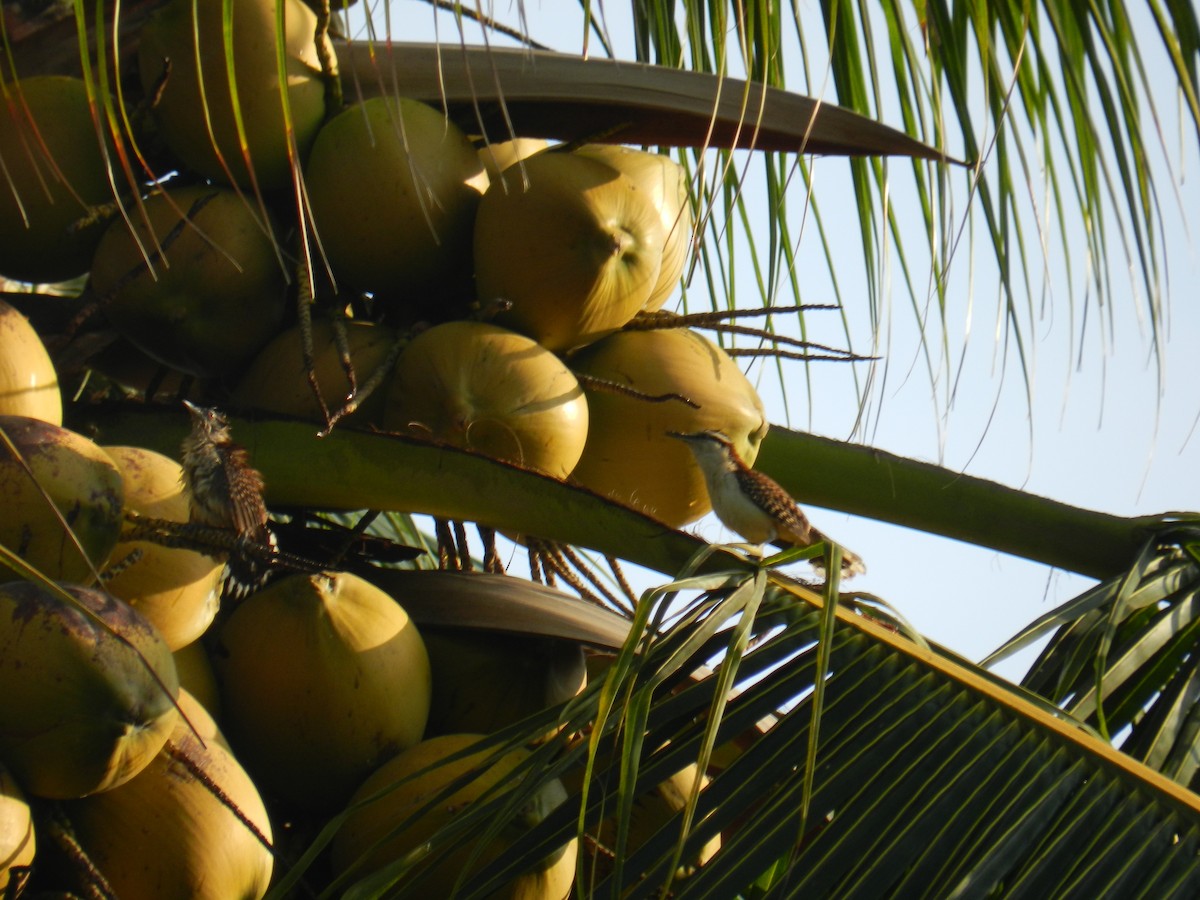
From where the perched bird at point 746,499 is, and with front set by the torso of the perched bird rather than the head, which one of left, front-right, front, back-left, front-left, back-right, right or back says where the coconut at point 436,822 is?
front

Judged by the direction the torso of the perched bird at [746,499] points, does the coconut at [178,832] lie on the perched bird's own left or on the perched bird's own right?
on the perched bird's own left

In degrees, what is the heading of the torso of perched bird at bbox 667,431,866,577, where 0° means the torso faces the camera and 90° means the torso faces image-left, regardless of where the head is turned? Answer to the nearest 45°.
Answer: approximately 90°

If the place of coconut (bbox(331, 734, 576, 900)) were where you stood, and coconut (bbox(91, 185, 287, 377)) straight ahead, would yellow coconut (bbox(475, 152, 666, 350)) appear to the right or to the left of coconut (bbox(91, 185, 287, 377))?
right
